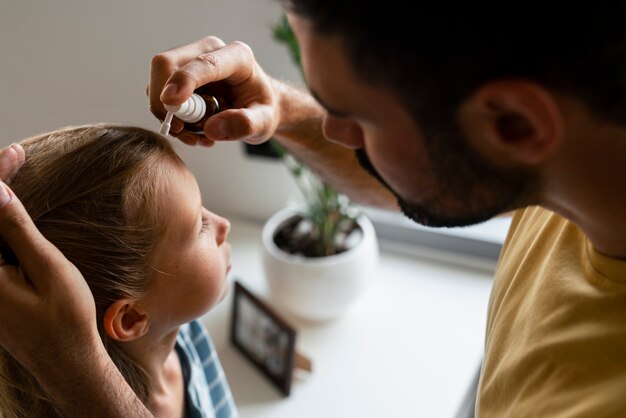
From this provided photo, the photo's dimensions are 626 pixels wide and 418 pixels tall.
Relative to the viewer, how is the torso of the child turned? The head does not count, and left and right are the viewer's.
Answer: facing to the right of the viewer

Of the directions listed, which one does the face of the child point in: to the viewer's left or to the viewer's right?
to the viewer's right

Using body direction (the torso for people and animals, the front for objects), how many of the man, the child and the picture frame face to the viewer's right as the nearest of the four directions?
1

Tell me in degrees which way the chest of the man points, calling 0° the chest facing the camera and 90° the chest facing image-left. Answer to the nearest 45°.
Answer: approximately 90°

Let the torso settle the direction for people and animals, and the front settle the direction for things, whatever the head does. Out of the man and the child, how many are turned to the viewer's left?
1

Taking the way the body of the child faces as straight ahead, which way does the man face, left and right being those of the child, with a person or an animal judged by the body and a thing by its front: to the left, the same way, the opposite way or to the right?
the opposite way

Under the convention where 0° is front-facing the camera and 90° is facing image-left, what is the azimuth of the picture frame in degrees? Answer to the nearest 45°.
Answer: approximately 45°
